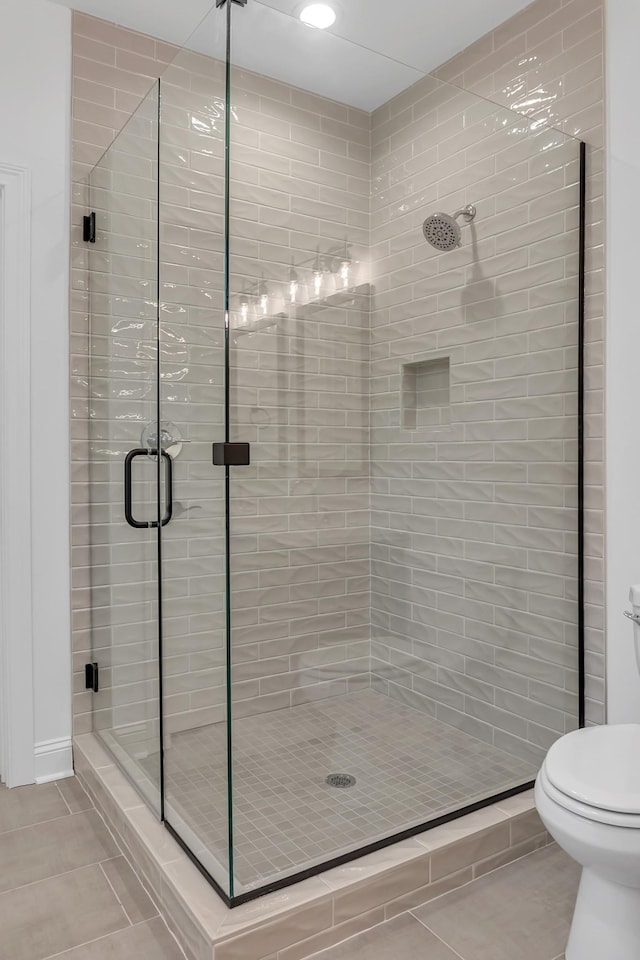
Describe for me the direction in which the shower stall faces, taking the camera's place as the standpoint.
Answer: facing the viewer and to the left of the viewer

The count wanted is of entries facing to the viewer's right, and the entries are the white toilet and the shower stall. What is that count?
0

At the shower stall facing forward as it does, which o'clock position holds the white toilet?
The white toilet is roughly at 9 o'clock from the shower stall.

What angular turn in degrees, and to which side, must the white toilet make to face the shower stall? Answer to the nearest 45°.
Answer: approximately 90° to its right
